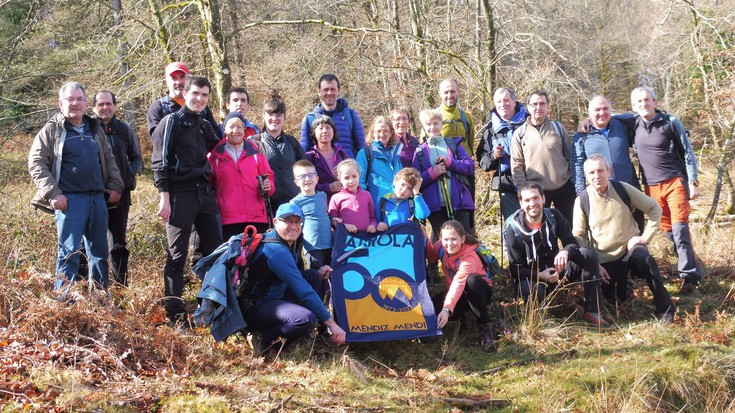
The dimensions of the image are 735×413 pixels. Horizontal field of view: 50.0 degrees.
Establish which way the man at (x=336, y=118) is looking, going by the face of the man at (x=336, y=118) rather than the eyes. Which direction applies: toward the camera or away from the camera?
toward the camera

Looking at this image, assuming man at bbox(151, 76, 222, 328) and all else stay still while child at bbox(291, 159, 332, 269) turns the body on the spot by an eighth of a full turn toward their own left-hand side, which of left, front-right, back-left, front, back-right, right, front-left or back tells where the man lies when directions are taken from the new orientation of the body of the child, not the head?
back-right

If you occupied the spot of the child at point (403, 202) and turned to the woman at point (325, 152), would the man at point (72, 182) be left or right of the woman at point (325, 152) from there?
left

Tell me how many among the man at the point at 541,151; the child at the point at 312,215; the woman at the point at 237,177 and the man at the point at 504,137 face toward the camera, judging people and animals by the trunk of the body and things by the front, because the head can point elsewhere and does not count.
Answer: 4

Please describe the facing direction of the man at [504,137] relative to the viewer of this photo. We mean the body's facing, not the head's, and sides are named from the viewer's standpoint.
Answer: facing the viewer

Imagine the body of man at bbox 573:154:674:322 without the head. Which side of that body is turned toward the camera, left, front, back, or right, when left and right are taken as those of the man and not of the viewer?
front

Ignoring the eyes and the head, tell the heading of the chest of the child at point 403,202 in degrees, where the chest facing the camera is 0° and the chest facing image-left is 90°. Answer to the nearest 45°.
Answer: approximately 0°

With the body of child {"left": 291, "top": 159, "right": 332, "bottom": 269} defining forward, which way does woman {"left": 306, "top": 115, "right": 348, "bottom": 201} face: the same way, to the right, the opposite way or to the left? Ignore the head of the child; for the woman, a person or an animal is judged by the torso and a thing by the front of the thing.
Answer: the same way

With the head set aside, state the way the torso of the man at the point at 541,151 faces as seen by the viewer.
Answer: toward the camera

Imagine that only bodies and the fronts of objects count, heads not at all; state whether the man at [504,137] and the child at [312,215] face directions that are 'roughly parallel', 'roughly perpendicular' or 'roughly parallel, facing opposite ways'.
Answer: roughly parallel

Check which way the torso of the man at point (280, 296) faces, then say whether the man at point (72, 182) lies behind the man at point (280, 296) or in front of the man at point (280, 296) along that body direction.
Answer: behind

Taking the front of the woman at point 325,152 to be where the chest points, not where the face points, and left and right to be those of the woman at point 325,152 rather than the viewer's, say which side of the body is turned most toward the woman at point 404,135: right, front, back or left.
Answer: left

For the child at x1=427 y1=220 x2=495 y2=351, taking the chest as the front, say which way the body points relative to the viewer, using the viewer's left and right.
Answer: facing the viewer and to the left of the viewer

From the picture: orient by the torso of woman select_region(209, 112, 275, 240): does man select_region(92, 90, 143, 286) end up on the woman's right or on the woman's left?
on the woman's right

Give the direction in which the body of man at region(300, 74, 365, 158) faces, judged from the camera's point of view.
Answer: toward the camera

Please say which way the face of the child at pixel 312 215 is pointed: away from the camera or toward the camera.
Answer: toward the camera

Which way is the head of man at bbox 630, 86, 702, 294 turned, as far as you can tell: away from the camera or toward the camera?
toward the camera
